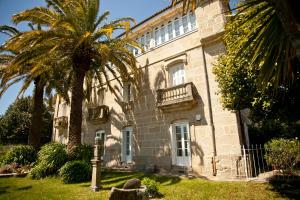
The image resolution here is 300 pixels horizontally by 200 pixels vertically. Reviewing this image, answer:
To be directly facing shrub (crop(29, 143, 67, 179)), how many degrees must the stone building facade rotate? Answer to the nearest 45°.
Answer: approximately 45° to its right

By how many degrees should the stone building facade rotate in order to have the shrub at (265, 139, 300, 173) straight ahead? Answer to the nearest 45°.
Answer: approximately 90° to its left

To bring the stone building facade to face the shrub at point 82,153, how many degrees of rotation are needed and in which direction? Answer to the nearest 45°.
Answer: approximately 45° to its right

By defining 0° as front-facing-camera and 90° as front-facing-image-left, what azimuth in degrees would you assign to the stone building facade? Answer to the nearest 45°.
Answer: approximately 45°

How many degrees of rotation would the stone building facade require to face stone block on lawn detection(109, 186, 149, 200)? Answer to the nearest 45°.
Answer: approximately 45° to its left

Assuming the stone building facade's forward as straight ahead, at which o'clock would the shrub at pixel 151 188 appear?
The shrub is roughly at 11 o'clock from the stone building facade.

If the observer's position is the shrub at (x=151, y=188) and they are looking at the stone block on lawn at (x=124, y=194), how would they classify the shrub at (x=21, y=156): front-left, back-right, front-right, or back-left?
back-right

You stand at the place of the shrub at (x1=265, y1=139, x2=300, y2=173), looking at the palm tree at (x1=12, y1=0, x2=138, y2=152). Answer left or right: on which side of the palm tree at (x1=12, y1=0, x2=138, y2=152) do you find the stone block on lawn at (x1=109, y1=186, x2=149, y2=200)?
left
